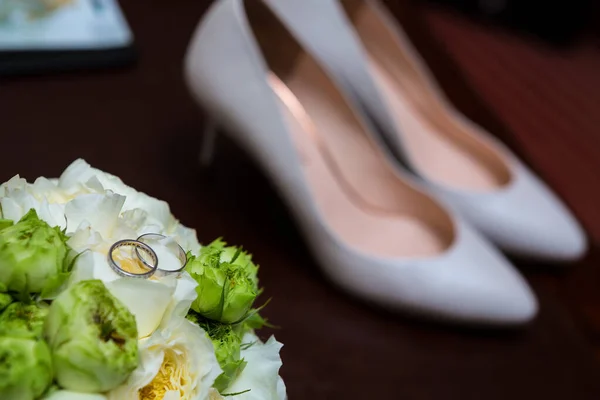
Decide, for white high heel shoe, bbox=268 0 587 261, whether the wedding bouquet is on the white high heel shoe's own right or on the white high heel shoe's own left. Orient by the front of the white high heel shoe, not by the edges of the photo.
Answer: on the white high heel shoe's own right

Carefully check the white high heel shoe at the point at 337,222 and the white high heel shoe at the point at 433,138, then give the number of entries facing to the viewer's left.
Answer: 0

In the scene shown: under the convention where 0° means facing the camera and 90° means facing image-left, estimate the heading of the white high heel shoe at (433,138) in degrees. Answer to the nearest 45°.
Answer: approximately 315°

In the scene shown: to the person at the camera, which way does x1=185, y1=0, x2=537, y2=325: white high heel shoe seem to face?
facing the viewer and to the right of the viewer

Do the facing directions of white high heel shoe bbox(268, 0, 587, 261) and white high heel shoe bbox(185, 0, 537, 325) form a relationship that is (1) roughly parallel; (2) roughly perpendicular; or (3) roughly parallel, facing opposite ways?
roughly parallel
